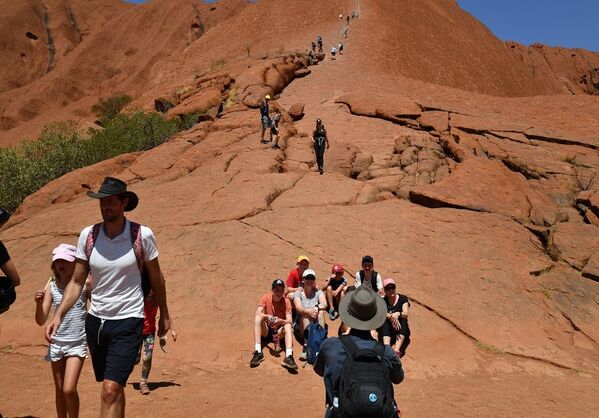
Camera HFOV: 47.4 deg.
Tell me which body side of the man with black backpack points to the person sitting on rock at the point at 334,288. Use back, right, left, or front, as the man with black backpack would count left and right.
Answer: front

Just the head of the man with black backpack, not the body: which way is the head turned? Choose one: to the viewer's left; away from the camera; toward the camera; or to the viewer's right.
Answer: away from the camera

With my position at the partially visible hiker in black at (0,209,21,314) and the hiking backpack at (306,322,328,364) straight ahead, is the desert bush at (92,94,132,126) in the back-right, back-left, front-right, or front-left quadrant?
front-left

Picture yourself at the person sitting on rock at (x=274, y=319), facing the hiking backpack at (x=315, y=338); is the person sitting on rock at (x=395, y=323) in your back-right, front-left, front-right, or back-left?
front-left

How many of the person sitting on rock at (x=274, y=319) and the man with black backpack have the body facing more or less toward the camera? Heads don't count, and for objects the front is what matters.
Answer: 1

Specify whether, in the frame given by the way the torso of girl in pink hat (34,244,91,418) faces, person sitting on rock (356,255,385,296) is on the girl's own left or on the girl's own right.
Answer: on the girl's own left

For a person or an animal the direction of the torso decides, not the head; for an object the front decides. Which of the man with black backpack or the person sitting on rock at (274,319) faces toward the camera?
the person sitting on rock

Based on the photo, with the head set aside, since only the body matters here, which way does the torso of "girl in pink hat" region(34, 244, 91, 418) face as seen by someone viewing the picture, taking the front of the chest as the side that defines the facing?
toward the camera

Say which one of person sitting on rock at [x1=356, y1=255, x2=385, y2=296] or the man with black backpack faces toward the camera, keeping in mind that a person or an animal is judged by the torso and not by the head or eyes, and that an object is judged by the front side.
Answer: the person sitting on rock

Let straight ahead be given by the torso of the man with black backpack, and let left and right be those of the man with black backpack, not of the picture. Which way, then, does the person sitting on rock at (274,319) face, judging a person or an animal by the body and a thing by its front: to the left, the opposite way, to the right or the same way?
the opposite way

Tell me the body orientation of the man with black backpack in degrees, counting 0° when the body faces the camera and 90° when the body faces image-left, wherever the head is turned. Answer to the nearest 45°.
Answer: approximately 180°

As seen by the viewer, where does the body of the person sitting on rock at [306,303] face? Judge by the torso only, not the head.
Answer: toward the camera

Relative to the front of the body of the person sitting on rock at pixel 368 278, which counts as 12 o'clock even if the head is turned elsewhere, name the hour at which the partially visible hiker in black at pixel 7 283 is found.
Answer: The partially visible hiker in black is roughly at 1 o'clock from the person sitting on rock.

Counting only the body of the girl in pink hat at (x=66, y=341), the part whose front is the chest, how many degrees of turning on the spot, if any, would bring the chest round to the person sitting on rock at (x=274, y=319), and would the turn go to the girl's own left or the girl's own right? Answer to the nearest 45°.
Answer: approximately 135° to the girl's own left

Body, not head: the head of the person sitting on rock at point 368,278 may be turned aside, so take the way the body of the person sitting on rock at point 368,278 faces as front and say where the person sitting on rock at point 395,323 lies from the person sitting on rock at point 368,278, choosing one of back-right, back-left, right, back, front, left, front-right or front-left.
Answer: front-left

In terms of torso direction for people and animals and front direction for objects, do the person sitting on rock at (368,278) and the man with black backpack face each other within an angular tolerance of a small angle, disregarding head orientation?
yes
